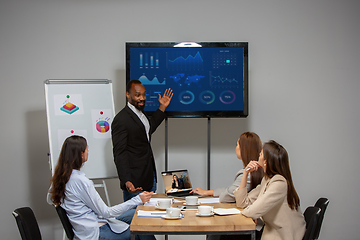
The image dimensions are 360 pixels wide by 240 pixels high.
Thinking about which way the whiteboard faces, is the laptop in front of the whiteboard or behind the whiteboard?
in front

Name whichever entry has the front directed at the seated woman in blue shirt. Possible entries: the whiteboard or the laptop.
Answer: the whiteboard

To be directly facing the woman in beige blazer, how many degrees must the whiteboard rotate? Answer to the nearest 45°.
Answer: approximately 45° to its left

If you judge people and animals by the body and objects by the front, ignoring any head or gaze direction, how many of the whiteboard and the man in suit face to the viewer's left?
0

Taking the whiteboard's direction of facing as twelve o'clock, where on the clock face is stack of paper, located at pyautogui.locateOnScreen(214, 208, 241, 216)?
The stack of paper is roughly at 11 o'clock from the whiteboard.

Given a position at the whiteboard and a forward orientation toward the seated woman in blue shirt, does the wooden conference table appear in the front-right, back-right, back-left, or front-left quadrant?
front-left

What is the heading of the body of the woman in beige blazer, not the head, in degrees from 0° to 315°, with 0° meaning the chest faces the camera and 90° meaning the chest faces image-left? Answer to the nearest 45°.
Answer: approximately 90°

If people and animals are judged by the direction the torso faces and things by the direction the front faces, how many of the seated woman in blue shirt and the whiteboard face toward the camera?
1

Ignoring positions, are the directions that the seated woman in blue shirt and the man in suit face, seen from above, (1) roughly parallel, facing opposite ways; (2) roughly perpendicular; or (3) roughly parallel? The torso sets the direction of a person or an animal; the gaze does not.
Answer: roughly perpendicular

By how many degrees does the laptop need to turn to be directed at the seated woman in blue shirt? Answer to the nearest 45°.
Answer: approximately 90° to its right

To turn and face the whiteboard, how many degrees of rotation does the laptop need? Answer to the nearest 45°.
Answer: approximately 180°

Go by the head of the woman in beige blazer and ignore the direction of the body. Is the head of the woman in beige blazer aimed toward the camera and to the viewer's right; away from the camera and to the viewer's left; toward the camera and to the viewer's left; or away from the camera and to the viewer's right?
away from the camera and to the viewer's left

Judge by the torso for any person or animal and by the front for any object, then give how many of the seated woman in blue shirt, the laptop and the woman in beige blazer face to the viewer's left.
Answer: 1

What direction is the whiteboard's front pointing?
toward the camera

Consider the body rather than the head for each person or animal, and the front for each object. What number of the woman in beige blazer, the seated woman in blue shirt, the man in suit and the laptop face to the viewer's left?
1

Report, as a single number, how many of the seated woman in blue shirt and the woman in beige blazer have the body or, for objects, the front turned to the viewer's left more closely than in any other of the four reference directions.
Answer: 1

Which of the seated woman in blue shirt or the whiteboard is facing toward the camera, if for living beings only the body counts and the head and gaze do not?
the whiteboard

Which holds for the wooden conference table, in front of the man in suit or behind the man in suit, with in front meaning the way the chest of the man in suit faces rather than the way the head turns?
in front
